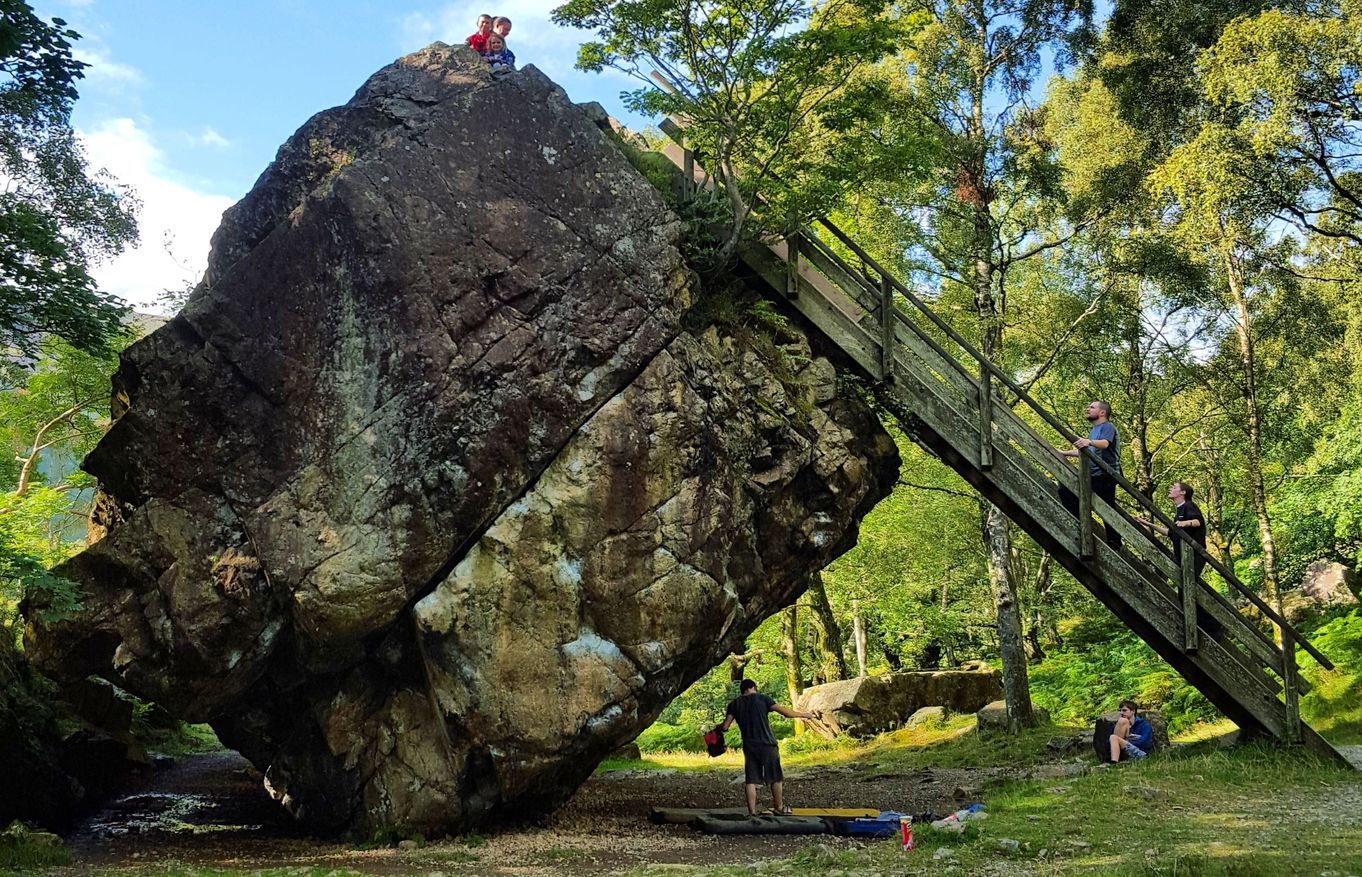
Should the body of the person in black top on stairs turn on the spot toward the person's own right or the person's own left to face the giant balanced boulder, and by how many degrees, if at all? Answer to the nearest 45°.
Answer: approximately 45° to the person's own left

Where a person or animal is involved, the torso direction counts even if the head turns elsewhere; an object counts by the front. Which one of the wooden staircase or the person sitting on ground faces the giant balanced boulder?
the person sitting on ground

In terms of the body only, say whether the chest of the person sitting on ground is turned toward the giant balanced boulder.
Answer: yes

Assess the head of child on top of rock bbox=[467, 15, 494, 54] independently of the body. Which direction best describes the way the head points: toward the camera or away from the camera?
toward the camera

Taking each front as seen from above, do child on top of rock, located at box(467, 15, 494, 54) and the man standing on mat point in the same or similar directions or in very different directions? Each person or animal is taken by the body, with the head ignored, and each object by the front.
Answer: very different directions

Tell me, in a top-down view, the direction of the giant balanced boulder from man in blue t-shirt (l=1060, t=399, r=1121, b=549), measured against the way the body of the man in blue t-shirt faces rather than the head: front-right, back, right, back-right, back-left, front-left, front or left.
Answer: front-left

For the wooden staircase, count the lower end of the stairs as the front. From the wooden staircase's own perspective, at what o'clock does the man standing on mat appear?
The man standing on mat is roughly at 5 o'clock from the wooden staircase.

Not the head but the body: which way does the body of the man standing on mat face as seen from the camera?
away from the camera

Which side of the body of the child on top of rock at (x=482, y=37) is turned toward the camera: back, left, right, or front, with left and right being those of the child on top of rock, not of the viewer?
front

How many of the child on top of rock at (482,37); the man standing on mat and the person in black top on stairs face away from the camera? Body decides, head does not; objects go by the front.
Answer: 1

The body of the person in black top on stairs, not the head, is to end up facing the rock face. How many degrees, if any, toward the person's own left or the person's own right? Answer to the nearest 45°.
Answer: approximately 45° to the person's own right

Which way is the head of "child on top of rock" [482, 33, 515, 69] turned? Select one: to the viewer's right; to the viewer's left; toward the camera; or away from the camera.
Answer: toward the camera

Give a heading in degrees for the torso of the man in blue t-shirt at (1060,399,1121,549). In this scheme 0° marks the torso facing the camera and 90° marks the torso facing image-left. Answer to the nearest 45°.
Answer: approximately 90°

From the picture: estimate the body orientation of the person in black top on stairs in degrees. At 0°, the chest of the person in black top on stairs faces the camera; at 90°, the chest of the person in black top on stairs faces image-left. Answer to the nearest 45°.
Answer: approximately 90°
